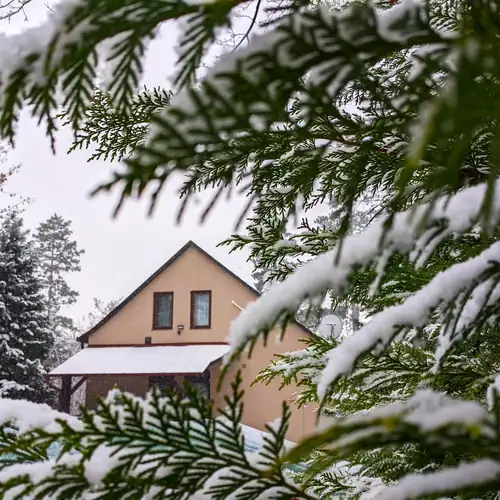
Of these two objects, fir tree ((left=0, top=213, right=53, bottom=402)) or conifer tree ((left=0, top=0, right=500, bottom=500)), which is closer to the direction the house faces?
the conifer tree

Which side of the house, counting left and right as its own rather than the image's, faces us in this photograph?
front

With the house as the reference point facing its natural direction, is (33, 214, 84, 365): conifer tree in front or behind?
behind

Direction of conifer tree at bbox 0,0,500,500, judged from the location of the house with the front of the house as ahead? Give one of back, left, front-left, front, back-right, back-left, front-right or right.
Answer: front

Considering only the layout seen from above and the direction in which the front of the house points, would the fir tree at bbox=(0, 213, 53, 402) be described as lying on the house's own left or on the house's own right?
on the house's own right
